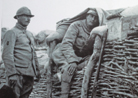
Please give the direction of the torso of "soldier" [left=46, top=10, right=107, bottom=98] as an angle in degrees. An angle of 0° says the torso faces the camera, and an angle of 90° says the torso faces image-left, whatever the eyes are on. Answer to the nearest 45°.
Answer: approximately 315°

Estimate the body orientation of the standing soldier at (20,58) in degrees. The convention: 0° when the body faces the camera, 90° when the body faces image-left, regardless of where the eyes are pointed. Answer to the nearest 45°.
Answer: approximately 315°

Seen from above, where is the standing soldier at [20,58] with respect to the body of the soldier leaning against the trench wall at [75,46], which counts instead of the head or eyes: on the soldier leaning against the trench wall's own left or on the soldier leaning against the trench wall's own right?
on the soldier leaning against the trench wall's own right
